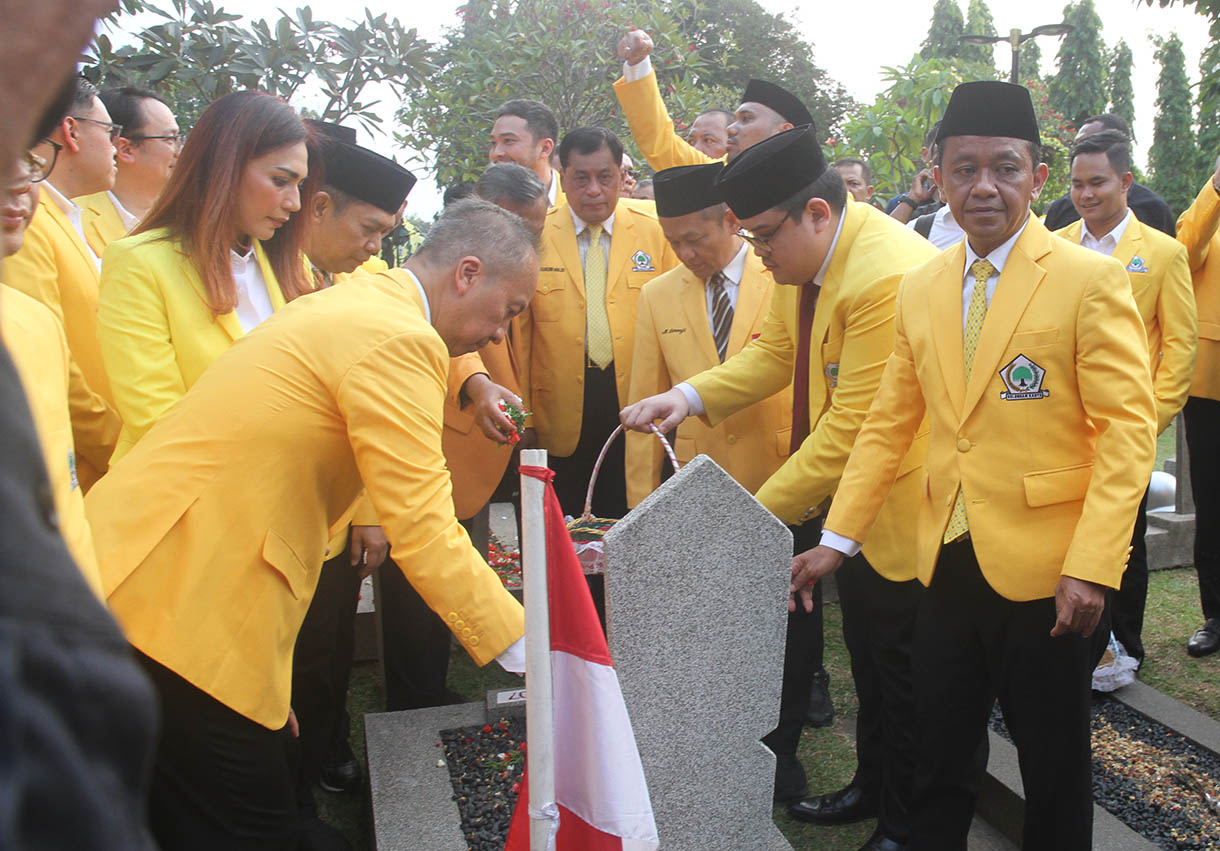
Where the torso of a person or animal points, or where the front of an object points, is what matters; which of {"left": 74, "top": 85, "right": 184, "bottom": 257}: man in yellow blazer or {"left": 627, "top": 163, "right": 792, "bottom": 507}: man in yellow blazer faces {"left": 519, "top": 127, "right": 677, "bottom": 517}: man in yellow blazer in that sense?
{"left": 74, "top": 85, "right": 184, "bottom": 257}: man in yellow blazer

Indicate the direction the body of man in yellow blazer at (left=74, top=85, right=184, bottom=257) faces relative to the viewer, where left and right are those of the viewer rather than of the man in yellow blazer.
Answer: facing to the right of the viewer

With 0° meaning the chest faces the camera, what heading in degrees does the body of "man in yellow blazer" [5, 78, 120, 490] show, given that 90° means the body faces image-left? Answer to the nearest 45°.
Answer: approximately 270°

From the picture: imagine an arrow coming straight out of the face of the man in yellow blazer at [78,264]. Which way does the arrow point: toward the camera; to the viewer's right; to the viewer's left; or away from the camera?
to the viewer's right

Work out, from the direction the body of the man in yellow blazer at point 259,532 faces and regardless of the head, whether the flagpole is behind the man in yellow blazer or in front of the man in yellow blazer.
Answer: in front

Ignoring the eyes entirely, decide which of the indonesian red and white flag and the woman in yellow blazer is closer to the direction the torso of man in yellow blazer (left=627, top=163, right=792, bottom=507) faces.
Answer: the indonesian red and white flag

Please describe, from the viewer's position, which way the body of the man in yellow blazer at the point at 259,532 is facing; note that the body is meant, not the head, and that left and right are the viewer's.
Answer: facing to the right of the viewer

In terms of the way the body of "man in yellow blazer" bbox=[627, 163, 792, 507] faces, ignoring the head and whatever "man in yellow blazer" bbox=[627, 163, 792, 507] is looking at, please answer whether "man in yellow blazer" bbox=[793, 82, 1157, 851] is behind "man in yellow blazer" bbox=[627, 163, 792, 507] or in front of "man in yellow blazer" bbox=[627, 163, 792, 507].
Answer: in front

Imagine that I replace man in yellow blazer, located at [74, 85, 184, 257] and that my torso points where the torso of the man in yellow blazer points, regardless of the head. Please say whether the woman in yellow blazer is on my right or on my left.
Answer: on my right

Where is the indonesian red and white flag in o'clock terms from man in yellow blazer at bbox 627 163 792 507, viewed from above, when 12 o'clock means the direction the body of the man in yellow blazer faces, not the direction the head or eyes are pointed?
The indonesian red and white flag is roughly at 12 o'clock from the man in yellow blazer.
